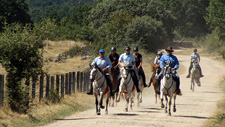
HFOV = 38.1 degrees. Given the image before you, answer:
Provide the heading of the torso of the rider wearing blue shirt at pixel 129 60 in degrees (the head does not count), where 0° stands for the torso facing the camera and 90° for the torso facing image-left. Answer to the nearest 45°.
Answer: approximately 0°

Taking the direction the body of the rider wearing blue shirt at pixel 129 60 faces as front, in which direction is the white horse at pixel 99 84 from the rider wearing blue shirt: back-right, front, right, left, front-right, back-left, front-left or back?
front-right

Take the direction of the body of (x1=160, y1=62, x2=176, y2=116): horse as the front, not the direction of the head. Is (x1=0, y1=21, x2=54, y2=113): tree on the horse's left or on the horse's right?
on the horse's right

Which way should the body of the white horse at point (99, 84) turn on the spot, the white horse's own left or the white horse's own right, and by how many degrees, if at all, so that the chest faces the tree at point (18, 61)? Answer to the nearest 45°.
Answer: approximately 45° to the white horse's own right

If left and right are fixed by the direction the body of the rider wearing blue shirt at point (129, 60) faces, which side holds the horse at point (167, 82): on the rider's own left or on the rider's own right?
on the rider's own left

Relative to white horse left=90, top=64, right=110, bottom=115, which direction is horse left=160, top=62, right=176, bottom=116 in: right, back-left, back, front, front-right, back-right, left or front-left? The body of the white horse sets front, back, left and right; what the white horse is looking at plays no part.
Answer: back-left

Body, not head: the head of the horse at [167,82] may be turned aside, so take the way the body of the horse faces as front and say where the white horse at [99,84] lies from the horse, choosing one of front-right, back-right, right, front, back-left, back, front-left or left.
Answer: right

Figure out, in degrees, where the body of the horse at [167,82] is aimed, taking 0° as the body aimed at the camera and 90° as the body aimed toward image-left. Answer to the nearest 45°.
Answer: approximately 0°

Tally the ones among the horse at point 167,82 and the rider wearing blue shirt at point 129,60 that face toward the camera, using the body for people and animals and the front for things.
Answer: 2
